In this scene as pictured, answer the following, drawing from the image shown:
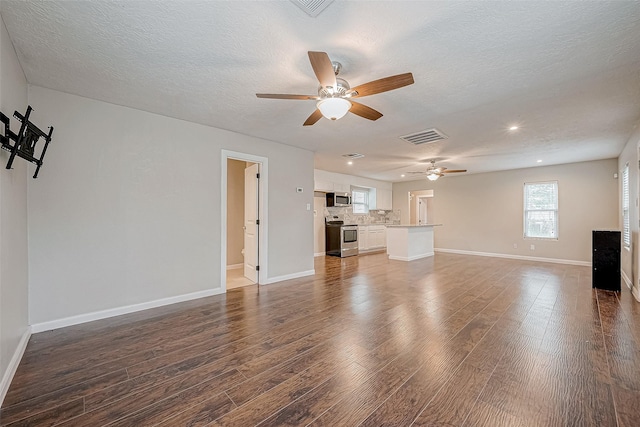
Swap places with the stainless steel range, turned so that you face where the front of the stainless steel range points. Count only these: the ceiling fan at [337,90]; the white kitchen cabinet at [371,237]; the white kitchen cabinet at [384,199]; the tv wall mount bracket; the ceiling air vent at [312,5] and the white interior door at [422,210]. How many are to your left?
3

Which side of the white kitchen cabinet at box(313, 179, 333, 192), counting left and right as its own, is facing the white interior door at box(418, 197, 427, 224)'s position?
left

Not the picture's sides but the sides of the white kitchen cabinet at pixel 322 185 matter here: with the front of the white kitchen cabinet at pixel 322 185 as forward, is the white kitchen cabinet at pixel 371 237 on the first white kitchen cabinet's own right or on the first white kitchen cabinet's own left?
on the first white kitchen cabinet's own left

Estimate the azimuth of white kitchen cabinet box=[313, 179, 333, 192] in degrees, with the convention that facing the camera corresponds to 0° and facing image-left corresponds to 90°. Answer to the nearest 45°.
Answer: approximately 315°

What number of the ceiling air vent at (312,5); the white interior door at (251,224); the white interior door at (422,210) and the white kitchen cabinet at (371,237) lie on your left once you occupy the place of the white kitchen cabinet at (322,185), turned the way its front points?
2

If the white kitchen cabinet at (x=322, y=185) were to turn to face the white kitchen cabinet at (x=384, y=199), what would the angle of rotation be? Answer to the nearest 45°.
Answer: approximately 90° to its left

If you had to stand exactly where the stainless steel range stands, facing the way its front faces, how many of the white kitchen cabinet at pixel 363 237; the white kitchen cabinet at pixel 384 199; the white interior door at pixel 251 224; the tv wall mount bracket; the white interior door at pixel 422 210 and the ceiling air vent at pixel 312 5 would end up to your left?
3

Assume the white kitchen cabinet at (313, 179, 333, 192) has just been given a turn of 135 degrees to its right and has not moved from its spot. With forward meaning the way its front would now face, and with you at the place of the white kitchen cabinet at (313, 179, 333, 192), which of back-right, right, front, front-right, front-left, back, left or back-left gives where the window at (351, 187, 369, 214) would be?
back-right
